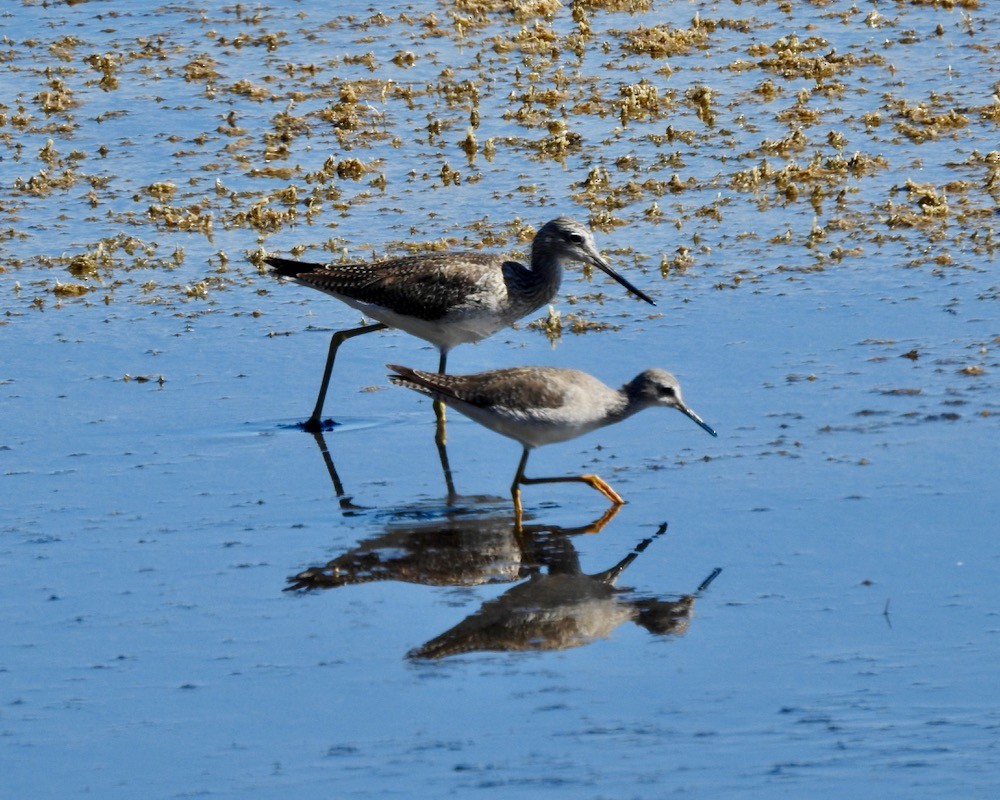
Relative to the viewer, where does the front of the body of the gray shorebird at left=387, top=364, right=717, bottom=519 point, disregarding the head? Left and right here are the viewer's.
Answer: facing to the right of the viewer

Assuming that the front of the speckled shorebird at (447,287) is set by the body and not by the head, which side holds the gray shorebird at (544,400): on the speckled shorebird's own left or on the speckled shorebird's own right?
on the speckled shorebird's own right

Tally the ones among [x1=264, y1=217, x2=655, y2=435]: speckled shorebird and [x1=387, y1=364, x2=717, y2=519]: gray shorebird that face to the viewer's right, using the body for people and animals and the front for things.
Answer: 2

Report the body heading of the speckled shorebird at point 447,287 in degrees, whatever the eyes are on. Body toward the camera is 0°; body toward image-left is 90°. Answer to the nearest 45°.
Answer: approximately 270°
